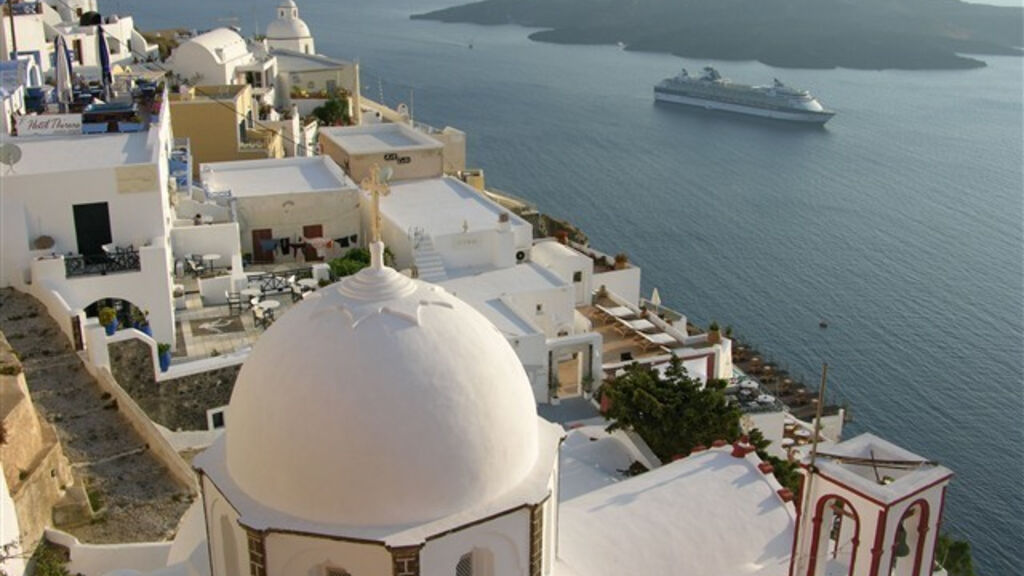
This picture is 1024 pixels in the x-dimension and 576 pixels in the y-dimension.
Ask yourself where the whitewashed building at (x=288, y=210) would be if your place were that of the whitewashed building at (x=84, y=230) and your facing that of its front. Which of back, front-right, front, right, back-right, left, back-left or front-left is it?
back-left

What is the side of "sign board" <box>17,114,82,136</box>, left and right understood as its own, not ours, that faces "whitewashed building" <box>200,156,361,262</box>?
left

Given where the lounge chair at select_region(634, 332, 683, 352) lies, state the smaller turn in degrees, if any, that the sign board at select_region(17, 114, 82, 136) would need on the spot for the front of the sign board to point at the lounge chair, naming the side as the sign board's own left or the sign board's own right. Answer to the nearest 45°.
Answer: approximately 90° to the sign board's own left

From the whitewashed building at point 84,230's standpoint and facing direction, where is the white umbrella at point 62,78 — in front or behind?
behind

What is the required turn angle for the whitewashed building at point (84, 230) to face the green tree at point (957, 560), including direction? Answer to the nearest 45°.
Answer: approximately 45° to its left

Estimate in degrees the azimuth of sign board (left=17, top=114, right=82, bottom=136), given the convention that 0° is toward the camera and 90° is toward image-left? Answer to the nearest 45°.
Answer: approximately 0°

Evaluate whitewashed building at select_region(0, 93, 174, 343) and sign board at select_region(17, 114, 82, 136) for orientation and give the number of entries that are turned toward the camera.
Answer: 2
